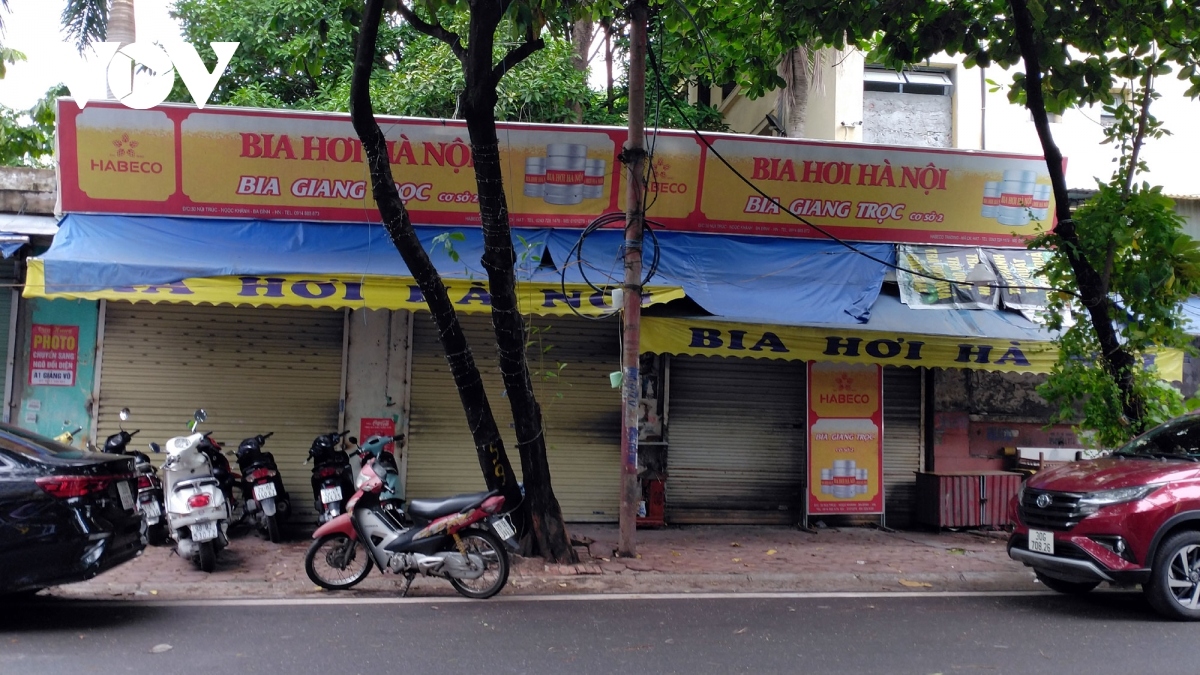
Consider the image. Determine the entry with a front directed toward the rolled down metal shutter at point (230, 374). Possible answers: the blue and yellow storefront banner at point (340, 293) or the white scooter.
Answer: the white scooter

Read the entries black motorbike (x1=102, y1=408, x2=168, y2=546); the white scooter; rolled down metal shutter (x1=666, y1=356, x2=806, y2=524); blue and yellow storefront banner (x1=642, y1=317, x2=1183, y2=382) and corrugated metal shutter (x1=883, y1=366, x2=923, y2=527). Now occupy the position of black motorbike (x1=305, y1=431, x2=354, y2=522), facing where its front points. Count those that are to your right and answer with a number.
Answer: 3

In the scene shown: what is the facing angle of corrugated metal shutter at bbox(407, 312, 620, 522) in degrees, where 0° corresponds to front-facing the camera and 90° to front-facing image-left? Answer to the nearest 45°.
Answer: approximately 0°

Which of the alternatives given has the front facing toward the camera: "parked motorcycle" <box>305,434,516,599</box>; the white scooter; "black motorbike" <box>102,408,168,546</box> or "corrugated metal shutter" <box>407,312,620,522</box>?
the corrugated metal shutter

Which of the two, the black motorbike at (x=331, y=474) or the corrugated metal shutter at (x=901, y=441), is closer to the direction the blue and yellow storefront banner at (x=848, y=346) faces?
the black motorbike

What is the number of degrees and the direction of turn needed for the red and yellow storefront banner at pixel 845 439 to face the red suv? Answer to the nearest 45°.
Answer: approximately 45° to its left

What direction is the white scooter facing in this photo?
away from the camera

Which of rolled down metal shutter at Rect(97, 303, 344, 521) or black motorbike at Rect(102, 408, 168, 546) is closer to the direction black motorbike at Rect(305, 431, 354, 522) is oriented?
the rolled down metal shutter

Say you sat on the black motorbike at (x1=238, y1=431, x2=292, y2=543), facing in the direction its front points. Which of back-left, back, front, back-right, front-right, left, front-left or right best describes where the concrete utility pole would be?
back-right

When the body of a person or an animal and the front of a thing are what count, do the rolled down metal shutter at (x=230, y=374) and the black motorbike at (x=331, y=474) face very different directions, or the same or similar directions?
very different directions

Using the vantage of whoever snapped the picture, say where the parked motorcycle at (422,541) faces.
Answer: facing to the left of the viewer

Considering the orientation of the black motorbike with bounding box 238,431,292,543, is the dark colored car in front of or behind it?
behind

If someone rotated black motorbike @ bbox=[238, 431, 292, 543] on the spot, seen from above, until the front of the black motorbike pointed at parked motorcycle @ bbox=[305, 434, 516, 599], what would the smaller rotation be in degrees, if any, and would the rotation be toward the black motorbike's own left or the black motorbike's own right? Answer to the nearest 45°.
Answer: approximately 135° to the black motorbike's own right

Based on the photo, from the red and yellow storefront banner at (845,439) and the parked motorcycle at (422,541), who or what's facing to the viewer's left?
the parked motorcycle

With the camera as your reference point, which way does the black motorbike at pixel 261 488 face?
facing away from the viewer
